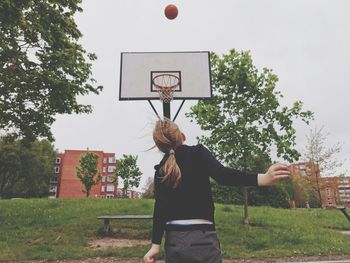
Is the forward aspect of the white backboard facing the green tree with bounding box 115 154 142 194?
no

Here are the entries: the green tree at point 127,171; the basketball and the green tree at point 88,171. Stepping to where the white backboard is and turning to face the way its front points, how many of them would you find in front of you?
1

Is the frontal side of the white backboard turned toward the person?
yes

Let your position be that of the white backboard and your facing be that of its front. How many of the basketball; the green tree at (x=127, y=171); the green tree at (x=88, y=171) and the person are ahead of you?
2

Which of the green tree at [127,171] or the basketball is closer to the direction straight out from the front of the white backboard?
the basketball

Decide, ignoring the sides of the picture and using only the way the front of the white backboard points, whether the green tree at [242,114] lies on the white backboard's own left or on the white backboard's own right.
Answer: on the white backboard's own left

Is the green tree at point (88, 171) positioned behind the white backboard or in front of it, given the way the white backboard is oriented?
behind

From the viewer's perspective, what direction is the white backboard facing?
toward the camera

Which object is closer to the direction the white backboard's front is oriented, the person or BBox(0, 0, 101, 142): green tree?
the person

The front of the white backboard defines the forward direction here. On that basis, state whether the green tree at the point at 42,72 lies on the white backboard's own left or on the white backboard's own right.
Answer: on the white backboard's own right

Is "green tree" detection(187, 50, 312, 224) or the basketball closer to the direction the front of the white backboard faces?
the basketball

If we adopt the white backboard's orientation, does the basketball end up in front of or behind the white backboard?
in front

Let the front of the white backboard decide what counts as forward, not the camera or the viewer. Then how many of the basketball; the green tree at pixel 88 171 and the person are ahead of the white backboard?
2
